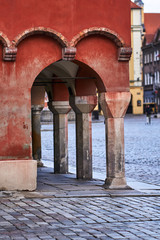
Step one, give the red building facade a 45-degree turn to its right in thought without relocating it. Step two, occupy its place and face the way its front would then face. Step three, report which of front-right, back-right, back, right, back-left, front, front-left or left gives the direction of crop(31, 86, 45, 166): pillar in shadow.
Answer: back-right

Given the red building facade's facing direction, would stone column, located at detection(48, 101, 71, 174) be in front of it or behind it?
behind

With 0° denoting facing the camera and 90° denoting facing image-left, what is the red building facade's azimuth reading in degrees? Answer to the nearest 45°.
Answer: approximately 0°
